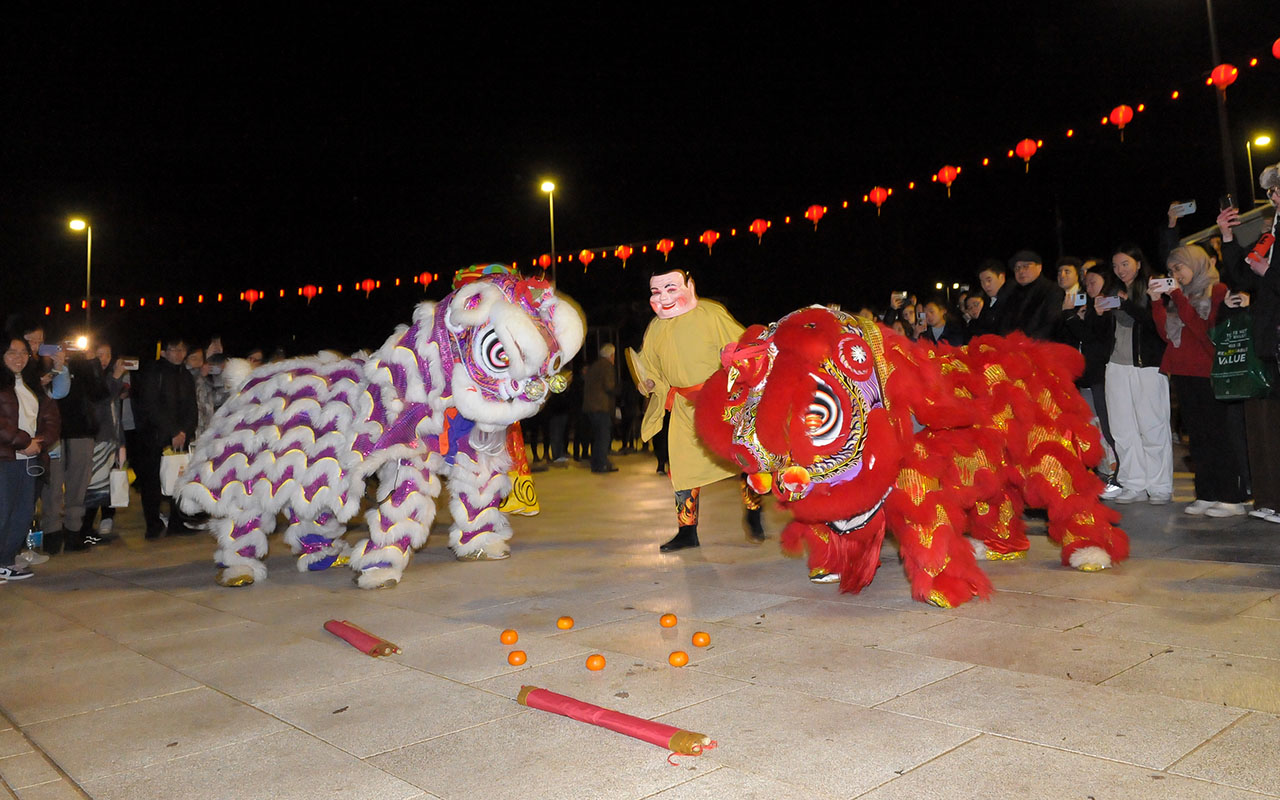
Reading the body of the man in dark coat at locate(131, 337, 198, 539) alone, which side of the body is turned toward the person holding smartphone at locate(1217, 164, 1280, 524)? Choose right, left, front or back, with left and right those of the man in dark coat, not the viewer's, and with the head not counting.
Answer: front

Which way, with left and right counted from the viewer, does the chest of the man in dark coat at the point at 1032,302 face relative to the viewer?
facing the viewer and to the left of the viewer

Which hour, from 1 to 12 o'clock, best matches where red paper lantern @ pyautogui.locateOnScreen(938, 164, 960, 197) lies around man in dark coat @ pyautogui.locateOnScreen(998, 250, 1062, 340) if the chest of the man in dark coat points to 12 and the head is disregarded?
The red paper lantern is roughly at 4 o'clock from the man in dark coat.

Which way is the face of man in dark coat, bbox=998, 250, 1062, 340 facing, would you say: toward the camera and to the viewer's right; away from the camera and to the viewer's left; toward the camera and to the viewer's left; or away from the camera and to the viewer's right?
toward the camera and to the viewer's left

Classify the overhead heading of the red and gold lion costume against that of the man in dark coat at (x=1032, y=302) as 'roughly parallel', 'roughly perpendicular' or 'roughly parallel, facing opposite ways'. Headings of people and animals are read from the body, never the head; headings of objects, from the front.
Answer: roughly parallel

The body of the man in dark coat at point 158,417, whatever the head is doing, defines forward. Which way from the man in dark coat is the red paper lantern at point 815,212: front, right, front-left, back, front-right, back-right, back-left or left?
front-left

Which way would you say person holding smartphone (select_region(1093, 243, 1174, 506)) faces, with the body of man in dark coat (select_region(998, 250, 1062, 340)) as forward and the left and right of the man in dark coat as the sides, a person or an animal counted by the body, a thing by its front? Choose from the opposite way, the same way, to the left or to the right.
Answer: the same way

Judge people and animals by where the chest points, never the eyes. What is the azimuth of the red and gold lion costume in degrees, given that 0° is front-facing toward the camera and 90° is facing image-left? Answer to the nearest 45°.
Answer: approximately 45°

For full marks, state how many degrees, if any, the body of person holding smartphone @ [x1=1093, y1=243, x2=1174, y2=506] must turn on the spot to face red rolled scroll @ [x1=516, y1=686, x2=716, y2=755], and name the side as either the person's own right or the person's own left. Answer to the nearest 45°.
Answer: approximately 45° to the person's own left

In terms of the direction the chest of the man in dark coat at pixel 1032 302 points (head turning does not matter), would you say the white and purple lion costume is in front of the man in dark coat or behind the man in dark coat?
in front

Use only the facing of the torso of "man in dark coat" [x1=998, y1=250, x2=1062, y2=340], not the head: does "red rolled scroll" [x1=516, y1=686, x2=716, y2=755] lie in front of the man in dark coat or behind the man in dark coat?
in front

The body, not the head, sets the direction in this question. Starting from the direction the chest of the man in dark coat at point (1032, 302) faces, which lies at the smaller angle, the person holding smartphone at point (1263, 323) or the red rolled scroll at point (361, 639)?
the red rolled scroll

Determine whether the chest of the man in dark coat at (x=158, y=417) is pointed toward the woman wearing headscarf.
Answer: yes

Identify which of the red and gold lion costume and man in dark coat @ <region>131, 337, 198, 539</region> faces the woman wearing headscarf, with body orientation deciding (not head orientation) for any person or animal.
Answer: the man in dark coat

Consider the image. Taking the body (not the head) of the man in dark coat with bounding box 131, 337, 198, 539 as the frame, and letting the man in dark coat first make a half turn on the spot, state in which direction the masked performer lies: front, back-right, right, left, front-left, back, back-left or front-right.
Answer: back

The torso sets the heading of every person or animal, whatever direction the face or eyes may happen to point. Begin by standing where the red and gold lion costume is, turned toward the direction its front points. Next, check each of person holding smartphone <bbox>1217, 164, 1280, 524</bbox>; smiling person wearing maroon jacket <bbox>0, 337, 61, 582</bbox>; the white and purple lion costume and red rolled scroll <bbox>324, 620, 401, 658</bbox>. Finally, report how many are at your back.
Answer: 1
